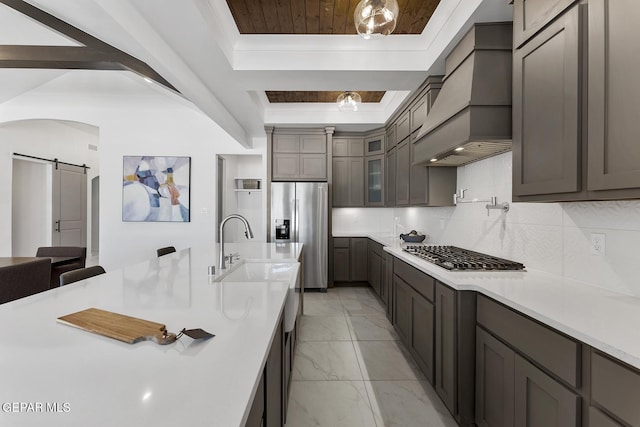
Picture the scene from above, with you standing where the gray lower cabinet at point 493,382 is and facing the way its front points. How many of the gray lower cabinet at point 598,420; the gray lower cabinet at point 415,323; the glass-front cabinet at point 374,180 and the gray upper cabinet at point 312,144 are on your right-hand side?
3

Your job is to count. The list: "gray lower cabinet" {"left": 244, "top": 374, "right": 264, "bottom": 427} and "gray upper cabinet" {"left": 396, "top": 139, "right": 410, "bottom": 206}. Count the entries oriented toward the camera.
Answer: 0

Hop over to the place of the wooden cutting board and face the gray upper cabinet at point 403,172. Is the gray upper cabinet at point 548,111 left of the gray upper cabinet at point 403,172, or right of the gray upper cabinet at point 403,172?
right

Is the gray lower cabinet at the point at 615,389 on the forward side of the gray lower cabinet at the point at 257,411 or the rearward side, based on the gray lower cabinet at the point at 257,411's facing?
on the forward side

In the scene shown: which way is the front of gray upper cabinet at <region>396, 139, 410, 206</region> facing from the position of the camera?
facing to the left of the viewer

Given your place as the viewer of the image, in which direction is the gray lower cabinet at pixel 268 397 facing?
facing to the right of the viewer

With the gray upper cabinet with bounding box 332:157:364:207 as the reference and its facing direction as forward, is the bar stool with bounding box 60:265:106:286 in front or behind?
in front

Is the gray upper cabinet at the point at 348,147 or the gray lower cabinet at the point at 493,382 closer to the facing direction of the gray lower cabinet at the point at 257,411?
the gray lower cabinet

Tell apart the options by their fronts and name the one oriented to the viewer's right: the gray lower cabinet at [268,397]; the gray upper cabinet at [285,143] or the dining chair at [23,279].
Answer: the gray lower cabinet

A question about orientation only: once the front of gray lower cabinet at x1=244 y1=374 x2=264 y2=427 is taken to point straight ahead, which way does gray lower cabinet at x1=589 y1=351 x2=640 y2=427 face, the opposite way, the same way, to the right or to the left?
the opposite way

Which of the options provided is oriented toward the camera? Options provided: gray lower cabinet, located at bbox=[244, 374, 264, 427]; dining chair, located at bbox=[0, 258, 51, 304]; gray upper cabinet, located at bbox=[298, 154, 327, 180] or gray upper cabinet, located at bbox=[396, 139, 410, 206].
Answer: gray upper cabinet, located at bbox=[298, 154, 327, 180]

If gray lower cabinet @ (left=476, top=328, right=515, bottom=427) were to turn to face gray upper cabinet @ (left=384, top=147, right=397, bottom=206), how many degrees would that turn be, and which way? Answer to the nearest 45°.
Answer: approximately 90° to its right

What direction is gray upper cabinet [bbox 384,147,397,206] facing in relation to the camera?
to the viewer's left

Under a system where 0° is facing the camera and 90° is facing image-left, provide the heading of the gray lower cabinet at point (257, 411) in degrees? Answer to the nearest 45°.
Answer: approximately 270°
